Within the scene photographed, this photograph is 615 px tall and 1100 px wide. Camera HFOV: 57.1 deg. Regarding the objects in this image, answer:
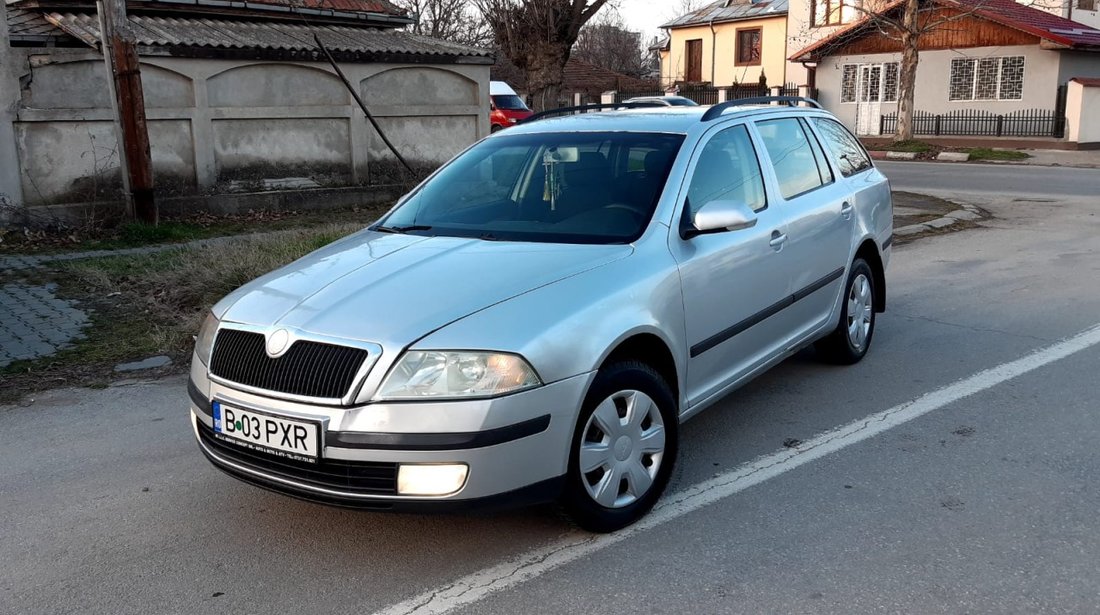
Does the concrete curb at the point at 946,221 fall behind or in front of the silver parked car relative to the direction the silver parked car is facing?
behind

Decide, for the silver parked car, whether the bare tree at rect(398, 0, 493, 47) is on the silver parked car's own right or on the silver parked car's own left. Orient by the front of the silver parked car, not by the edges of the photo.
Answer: on the silver parked car's own right

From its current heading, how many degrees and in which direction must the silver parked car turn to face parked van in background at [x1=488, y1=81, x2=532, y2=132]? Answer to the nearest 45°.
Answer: approximately 135° to its right

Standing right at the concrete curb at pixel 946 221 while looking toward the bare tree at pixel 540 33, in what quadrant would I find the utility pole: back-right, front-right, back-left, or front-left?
front-left

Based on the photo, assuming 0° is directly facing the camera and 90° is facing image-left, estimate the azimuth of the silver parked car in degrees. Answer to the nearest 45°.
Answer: approximately 45°

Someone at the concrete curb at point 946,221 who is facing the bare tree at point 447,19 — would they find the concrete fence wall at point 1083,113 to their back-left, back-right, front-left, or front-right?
front-right

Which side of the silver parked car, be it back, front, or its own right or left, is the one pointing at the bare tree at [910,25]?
back

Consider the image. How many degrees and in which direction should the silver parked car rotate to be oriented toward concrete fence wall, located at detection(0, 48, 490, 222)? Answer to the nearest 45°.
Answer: approximately 135° to its right

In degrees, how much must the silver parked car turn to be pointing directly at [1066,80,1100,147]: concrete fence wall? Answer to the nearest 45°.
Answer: approximately 180°

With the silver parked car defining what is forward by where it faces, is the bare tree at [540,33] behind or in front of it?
behind
